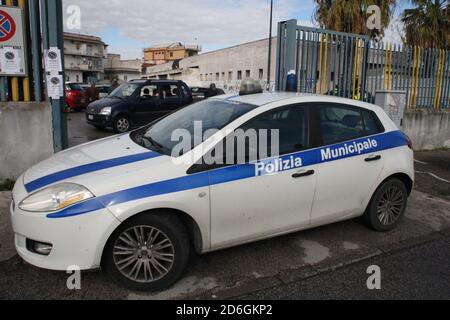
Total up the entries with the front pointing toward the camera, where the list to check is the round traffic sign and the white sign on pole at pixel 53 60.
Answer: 2

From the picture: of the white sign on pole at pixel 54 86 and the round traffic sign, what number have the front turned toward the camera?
2

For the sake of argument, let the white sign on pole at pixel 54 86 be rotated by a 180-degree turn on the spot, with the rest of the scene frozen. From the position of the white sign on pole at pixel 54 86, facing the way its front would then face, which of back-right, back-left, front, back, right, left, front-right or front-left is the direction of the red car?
front

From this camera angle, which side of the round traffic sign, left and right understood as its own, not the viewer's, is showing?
front

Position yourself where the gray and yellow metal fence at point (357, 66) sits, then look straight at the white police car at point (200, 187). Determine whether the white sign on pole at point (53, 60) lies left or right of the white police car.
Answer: right

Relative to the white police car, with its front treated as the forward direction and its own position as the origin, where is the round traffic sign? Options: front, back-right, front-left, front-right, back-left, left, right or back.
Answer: right

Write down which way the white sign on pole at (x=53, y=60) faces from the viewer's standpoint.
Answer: facing the viewer

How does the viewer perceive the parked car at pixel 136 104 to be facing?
facing the viewer and to the left of the viewer

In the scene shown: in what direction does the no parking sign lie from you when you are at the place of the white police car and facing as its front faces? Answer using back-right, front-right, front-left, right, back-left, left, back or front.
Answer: right

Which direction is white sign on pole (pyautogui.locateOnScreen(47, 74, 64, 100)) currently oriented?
toward the camera
